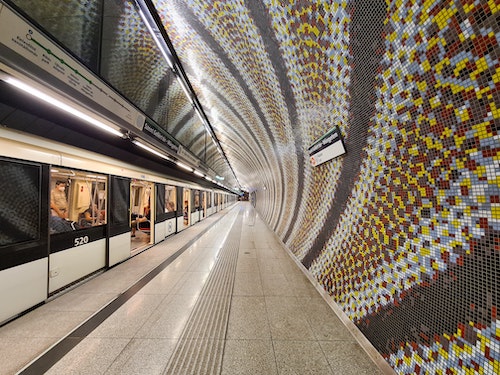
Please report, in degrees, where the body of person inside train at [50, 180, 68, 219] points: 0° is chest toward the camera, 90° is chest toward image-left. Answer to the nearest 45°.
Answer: approximately 315°

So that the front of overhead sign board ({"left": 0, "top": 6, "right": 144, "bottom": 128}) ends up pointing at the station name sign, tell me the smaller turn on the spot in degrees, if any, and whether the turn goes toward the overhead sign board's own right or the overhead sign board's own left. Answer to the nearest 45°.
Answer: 0° — it already faces it

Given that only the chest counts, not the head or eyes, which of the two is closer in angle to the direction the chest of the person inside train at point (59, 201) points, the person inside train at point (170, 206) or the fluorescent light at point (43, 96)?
the fluorescent light

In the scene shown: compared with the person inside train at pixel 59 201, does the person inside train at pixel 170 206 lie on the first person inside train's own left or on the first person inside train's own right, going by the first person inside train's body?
on the first person inside train's own left

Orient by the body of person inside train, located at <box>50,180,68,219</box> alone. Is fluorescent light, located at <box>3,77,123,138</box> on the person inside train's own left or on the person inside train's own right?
on the person inside train's own right
